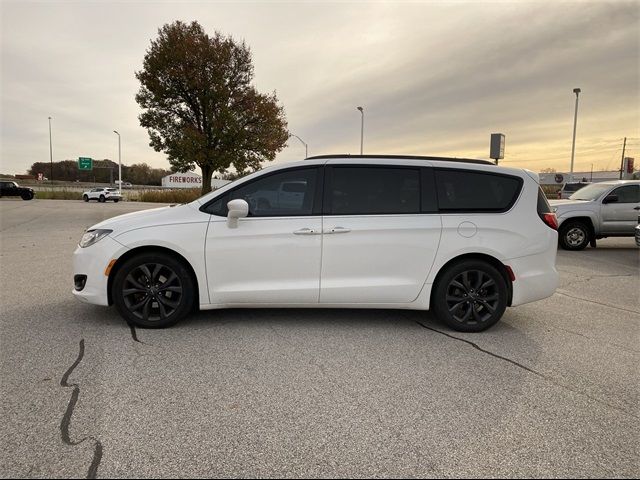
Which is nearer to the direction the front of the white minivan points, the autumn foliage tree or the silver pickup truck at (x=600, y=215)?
the autumn foliage tree

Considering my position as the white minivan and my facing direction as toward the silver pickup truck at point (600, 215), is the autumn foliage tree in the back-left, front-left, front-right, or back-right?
front-left

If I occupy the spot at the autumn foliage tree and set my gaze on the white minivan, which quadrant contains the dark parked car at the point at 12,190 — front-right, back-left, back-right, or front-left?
back-right

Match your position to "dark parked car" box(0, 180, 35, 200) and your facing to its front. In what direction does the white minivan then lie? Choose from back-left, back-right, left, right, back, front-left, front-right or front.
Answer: right

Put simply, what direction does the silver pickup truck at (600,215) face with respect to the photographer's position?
facing the viewer and to the left of the viewer

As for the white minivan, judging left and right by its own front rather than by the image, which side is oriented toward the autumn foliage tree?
right

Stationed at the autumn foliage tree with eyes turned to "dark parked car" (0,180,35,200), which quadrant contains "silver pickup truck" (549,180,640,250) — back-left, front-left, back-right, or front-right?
back-left

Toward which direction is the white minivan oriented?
to the viewer's left

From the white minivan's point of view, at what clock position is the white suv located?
The white suv is roughly at 2 o'clock from the white minivan.

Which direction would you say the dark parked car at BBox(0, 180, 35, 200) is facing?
to the viewer's right
